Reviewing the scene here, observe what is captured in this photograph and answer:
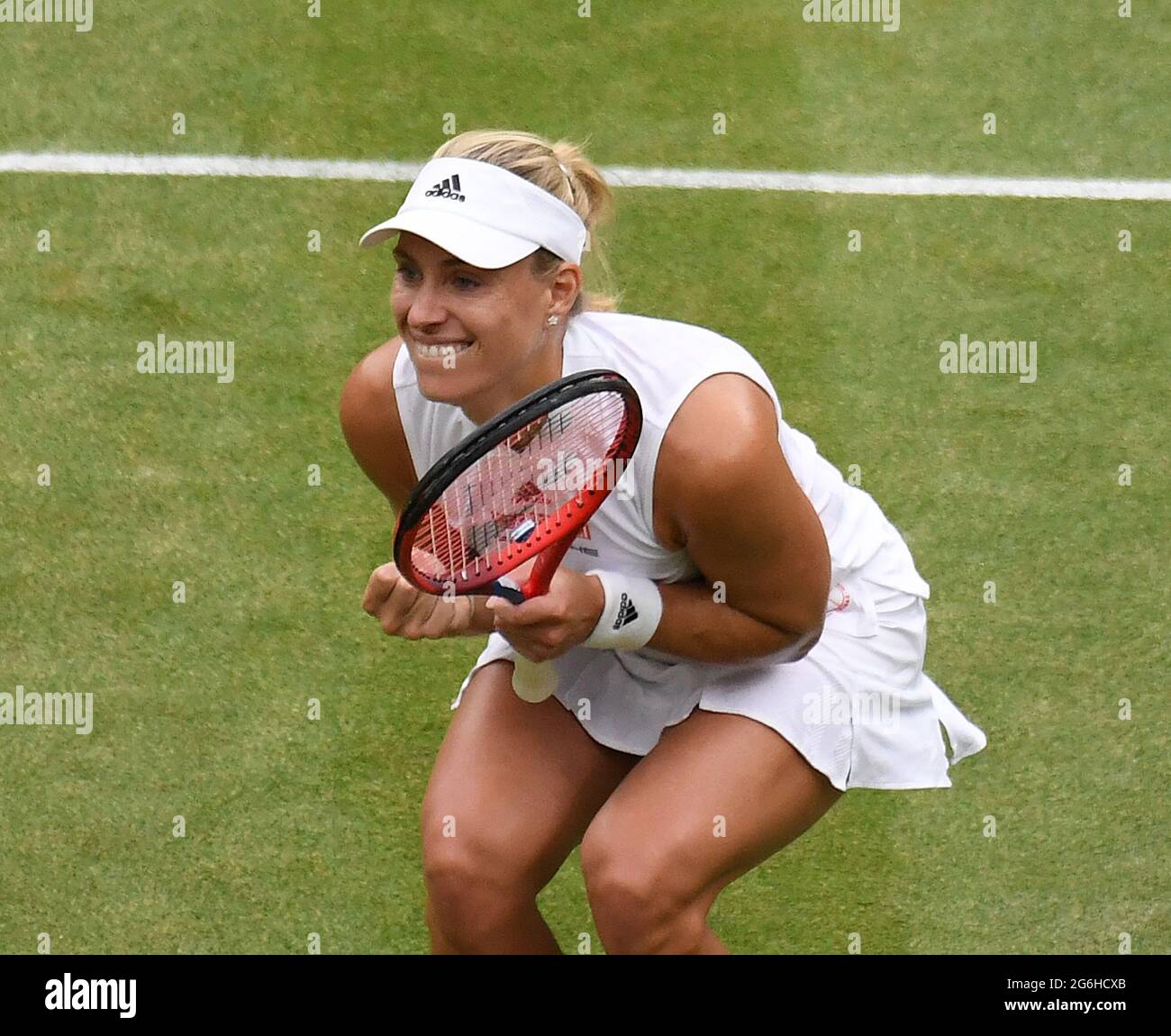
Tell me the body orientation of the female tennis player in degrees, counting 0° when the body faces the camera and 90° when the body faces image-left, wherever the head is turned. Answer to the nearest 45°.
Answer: approximately 45°
